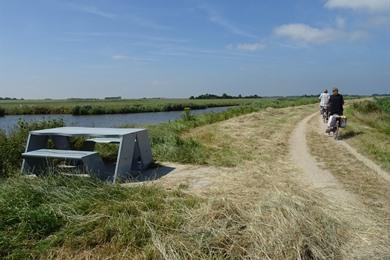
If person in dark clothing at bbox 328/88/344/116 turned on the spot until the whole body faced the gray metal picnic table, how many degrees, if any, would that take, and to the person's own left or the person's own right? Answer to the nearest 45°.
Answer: approximately 135° to the person's own left

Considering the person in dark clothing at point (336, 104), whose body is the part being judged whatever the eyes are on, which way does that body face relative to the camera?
away from the camera
